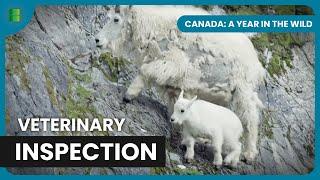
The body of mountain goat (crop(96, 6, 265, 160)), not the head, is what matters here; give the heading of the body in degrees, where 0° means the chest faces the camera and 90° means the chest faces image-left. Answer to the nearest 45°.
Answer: approximately 90°

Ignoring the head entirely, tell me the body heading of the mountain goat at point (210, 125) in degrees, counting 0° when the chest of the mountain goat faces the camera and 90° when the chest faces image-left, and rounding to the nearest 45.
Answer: approximately 90°

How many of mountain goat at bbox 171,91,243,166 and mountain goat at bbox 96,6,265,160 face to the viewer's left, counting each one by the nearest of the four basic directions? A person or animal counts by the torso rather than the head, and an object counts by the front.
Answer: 2
